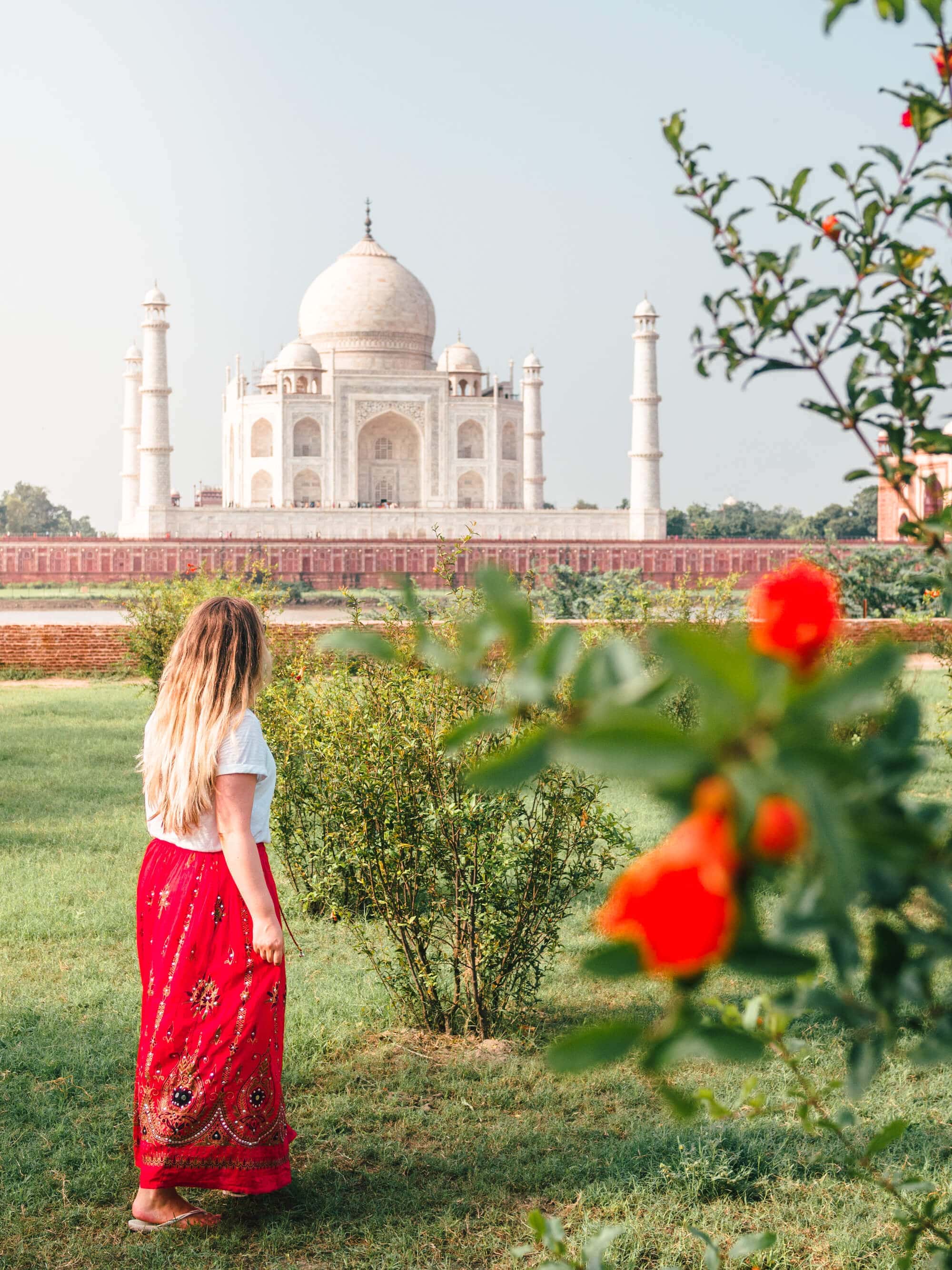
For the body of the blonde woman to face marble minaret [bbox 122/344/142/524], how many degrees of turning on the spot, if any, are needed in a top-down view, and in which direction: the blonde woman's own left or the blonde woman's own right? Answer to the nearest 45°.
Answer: approximately 45° to the blonde woman's own left

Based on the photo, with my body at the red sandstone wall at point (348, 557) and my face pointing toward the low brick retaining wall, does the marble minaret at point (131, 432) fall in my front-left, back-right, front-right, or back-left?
back-right

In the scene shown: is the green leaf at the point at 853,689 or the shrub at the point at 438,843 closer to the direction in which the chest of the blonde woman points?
the shrub

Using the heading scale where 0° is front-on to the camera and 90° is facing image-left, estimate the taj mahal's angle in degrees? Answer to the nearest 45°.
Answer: approximately 0°

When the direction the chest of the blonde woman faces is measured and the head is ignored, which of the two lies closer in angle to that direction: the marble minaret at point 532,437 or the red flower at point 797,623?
the marble minaret

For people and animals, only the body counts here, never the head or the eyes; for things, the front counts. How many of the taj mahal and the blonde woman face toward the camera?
1

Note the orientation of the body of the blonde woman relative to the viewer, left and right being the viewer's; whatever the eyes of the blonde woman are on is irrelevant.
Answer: facing away from the viewer and to the right of the viewer

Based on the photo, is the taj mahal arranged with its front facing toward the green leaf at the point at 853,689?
yes

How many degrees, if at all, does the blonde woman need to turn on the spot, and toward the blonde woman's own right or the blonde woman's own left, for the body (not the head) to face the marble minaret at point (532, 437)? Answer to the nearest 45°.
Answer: approximately 45° to the blonde woman's own left

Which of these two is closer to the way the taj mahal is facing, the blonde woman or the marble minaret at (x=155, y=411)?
the blonde woman

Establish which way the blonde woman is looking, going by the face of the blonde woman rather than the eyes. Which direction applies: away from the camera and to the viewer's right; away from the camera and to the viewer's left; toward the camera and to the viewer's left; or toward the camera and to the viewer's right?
away from the camera and to the viewer's right

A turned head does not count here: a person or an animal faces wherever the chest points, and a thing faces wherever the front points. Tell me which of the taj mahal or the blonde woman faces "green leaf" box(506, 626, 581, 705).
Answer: the taj mahal

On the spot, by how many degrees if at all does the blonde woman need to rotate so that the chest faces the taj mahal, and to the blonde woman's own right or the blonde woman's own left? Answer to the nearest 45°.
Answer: approximately 45° to the blonde woman's own left
